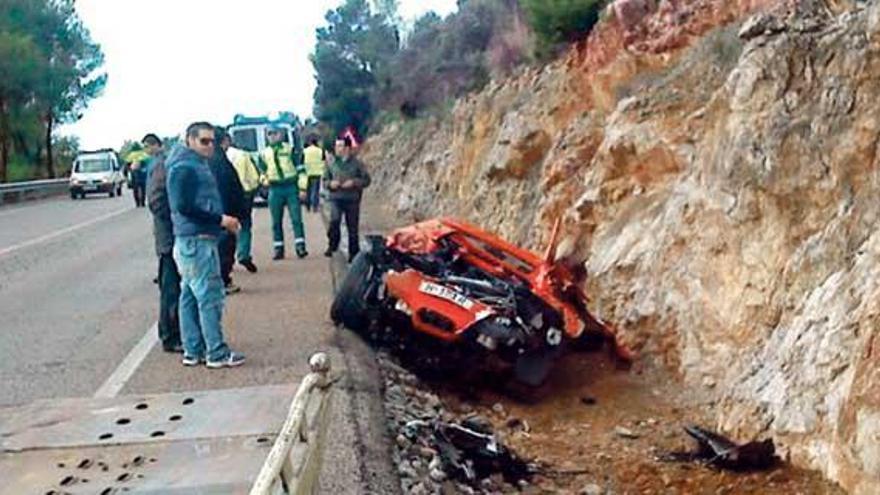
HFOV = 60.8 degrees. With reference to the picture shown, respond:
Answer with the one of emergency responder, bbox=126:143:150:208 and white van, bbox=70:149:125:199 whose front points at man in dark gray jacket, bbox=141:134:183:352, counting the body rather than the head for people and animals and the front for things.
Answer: the white van

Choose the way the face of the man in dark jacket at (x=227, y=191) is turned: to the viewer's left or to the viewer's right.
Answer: to the viewer's right

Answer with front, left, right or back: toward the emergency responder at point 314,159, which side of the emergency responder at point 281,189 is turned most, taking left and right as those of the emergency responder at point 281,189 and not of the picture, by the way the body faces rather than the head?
back

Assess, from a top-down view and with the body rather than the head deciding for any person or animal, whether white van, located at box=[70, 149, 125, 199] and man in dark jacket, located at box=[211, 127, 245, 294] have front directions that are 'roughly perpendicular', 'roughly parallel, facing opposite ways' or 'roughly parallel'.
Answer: roughly perpendicular

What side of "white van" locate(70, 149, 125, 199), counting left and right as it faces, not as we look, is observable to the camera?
front

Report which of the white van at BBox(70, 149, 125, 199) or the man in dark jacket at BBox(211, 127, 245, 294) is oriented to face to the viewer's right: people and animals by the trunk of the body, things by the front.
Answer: the man in dark jacket

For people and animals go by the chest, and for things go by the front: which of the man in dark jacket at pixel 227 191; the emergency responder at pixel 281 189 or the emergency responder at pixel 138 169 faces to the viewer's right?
the man in dark jacket

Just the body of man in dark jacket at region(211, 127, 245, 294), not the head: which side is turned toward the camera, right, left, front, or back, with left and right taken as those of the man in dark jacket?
right

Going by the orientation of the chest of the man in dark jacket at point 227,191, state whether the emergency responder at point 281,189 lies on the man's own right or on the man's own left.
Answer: on the man's own left

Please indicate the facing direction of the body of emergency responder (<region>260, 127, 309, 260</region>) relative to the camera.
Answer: toward the camera

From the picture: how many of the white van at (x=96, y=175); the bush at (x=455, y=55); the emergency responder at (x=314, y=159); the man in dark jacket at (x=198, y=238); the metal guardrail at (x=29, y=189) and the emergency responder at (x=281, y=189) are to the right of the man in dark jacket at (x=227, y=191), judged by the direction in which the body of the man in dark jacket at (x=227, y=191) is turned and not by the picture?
1
